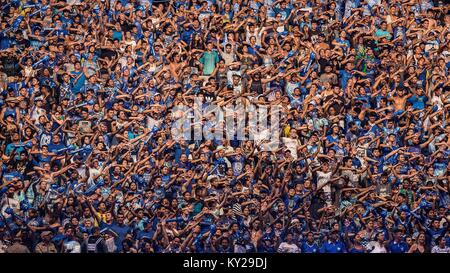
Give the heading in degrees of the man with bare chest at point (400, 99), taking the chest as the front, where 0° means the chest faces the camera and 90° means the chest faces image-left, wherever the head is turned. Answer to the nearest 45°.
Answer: approximately 0°
